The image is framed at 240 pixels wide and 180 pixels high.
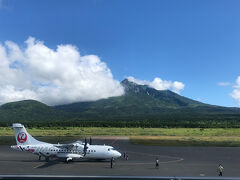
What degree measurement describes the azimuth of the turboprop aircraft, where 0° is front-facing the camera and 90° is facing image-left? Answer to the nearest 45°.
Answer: approximately 270°
